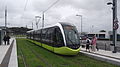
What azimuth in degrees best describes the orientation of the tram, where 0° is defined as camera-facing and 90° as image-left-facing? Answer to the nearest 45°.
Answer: approximately 315°
